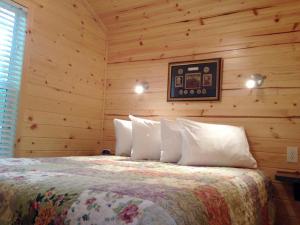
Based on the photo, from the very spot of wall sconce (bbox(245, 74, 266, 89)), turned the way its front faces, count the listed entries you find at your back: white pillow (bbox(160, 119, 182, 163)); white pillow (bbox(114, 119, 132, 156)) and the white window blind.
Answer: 0

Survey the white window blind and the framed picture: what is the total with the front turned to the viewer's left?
0

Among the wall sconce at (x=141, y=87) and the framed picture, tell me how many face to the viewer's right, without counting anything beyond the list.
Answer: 0

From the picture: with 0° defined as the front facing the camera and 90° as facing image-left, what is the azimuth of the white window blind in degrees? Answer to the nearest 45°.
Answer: approximately 315°

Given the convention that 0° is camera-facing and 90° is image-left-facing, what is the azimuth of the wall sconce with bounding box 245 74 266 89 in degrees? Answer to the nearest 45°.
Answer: approximately 45°

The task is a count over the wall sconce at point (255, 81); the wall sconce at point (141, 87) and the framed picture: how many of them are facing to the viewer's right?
0

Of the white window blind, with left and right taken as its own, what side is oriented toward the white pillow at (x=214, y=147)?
front

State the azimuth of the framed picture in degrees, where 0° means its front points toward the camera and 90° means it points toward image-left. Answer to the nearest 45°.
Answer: approximately 0°

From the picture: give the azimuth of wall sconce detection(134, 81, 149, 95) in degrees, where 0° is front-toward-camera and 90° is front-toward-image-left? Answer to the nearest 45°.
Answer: approximately 45°

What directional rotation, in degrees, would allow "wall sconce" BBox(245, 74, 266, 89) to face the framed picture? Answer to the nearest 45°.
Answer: approximately 45° to its right

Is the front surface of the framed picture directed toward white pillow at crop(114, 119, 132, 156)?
no
